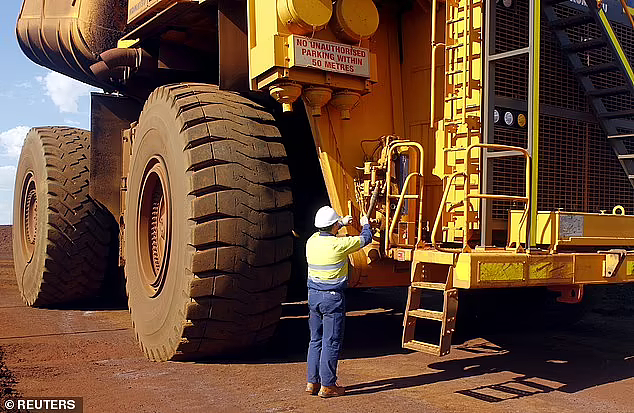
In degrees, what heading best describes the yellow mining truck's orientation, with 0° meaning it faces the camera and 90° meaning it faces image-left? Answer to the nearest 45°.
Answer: approximately 315°

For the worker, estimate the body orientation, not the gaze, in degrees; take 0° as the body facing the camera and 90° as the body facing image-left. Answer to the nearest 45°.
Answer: approximately 225°

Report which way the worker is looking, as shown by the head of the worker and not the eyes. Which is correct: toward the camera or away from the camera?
away from the camera

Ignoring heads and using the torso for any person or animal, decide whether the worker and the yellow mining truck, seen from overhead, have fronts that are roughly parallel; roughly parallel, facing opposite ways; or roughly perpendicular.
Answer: roughly perpendicular
